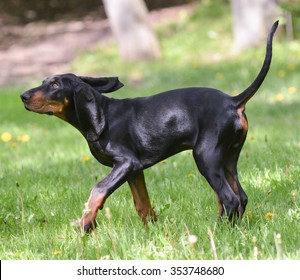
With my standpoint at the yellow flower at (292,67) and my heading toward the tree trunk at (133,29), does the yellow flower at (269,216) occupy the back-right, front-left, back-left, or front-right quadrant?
back-left

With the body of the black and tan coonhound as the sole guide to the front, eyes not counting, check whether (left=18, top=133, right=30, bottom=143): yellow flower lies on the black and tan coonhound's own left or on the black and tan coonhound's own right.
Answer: on the black and tan coonhound's own right

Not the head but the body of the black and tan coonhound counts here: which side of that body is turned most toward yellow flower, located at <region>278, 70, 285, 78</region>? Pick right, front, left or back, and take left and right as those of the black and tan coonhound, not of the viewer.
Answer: right

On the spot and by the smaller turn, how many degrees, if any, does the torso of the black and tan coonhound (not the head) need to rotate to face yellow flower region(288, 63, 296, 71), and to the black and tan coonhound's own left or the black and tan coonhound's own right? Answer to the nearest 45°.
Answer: approximately 90° to the black and tan coonhound's own right

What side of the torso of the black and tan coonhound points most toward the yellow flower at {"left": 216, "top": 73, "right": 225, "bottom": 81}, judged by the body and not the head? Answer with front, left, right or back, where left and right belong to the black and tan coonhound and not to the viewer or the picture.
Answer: right

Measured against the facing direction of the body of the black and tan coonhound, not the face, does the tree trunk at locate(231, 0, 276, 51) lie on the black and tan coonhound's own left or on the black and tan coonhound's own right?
on the black and tan coonhound's own right

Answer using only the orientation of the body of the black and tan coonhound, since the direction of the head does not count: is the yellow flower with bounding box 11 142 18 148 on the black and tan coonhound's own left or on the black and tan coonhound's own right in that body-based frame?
on the black and tan coonhound's own right

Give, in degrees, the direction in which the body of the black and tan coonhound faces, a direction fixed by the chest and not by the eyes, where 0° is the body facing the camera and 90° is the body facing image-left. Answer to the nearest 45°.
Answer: approximately 90°

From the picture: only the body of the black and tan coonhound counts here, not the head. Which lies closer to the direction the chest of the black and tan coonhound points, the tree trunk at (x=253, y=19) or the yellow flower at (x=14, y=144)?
the yellow flower
